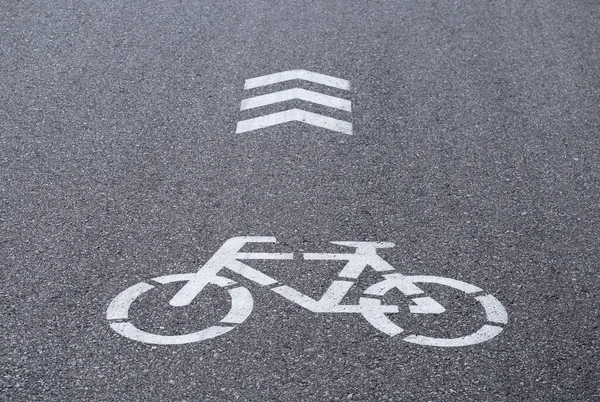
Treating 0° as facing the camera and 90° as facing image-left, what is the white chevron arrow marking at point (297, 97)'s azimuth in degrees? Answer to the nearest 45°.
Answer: approximately 180°
